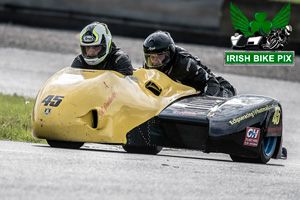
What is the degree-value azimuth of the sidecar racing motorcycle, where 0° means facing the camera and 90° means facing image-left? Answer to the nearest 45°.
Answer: approximately 45°

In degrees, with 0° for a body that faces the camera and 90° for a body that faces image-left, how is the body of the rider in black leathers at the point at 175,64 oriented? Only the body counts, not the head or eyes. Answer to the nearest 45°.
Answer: approximately 45°

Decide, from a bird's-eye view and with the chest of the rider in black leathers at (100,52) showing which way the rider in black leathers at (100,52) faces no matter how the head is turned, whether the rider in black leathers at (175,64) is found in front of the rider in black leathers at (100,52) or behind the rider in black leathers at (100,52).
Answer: behind

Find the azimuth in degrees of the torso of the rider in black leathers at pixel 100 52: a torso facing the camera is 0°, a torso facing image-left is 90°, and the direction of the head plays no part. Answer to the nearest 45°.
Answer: approximately 45°
